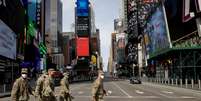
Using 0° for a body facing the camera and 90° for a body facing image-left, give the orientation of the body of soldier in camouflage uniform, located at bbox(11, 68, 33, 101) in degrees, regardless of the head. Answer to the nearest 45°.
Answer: approximately 315°

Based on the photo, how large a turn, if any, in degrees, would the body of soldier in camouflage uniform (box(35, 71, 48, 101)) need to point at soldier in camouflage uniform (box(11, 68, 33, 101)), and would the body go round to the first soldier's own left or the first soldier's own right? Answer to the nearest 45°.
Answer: approximately 135° to the first soldier's own right

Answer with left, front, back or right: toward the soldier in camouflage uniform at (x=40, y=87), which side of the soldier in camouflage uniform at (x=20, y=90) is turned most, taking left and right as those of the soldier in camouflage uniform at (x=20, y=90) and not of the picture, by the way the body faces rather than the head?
left
